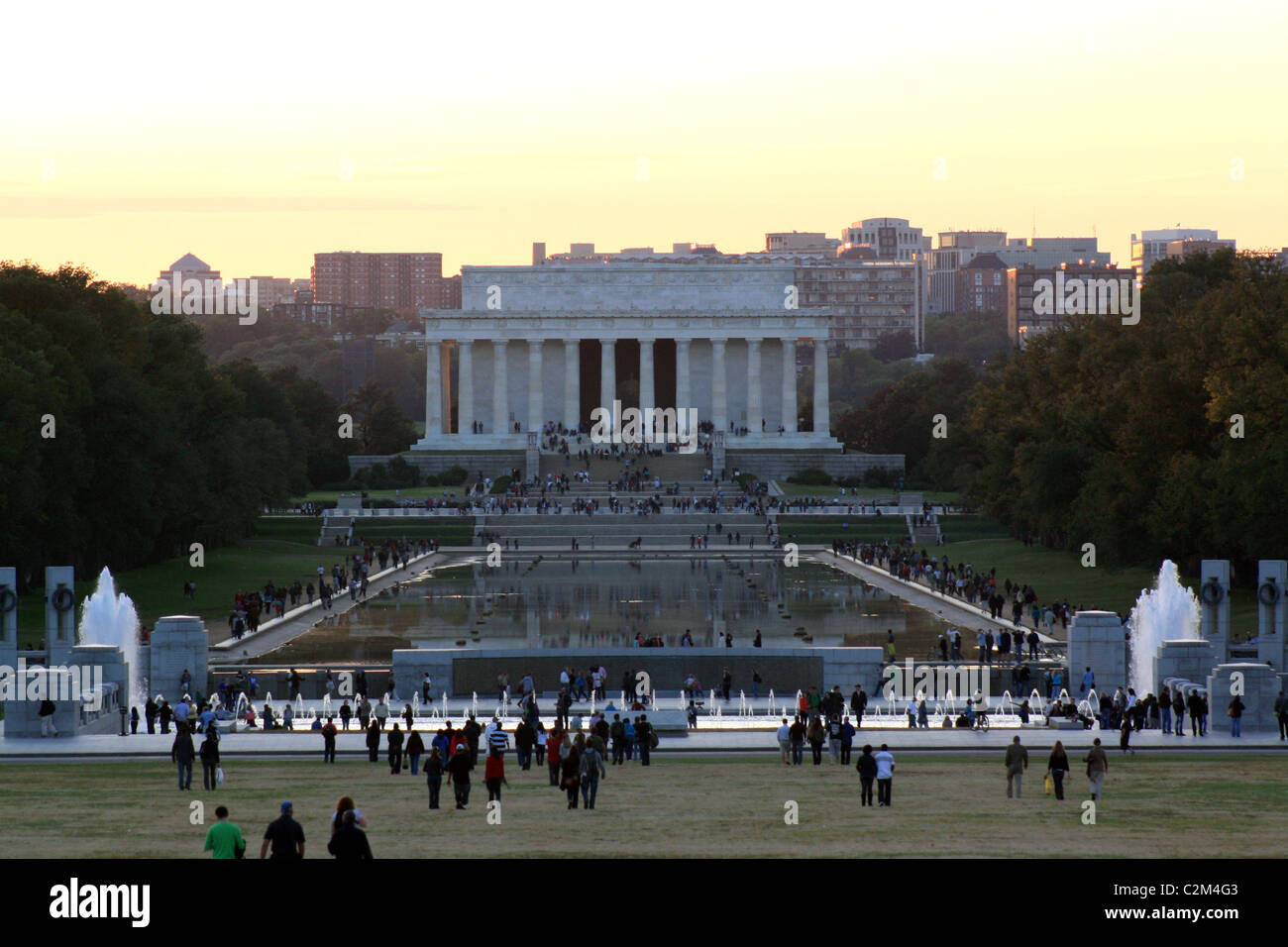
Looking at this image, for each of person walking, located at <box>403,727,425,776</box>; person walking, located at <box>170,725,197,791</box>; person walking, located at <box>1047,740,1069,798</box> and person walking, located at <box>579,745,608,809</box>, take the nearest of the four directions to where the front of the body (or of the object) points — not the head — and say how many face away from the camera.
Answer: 4

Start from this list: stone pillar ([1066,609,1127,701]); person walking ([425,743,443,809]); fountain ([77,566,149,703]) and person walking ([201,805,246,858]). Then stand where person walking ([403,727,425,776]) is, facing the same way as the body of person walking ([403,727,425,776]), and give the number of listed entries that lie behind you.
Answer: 2

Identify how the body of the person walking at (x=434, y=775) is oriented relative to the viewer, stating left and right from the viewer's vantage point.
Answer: facing away from the viewer

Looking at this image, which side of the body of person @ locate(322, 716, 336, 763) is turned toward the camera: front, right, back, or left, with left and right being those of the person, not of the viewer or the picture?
back

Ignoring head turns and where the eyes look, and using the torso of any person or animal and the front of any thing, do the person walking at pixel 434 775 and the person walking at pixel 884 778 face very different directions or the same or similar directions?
same or similar directions

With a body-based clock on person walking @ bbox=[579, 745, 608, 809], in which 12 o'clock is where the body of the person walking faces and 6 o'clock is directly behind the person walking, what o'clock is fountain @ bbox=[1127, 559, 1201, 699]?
The fountain is roughly at 1 o'clock from the person walking.

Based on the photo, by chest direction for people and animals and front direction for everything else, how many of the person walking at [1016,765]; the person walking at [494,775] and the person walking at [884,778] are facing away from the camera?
3

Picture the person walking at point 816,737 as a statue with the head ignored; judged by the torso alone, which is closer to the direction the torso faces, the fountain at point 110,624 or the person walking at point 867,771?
the fountain

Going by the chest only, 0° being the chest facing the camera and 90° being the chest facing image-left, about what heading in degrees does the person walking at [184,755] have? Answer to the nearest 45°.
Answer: approximately 180°

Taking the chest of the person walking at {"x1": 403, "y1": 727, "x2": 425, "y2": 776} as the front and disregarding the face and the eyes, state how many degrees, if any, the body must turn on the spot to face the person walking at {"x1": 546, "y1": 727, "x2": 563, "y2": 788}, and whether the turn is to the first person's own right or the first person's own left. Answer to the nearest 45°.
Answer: approximately 135° to the first person's own right

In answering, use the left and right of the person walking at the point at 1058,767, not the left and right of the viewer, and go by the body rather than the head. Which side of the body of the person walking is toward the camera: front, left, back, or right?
back

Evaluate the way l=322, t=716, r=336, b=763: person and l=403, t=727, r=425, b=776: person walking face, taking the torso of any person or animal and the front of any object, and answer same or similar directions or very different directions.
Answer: same or similar directions

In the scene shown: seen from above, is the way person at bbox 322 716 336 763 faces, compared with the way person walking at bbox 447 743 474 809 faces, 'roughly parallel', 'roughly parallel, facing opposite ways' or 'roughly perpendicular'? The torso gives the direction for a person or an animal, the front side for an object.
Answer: roughly parallel

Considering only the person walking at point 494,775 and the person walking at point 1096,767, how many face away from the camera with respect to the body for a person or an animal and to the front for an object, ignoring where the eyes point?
2

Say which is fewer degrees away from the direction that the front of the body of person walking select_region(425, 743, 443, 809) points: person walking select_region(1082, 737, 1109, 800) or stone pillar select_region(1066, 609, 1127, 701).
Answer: the stone pillar

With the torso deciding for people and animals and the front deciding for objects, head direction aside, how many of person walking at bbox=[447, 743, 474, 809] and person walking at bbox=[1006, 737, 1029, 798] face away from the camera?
2
